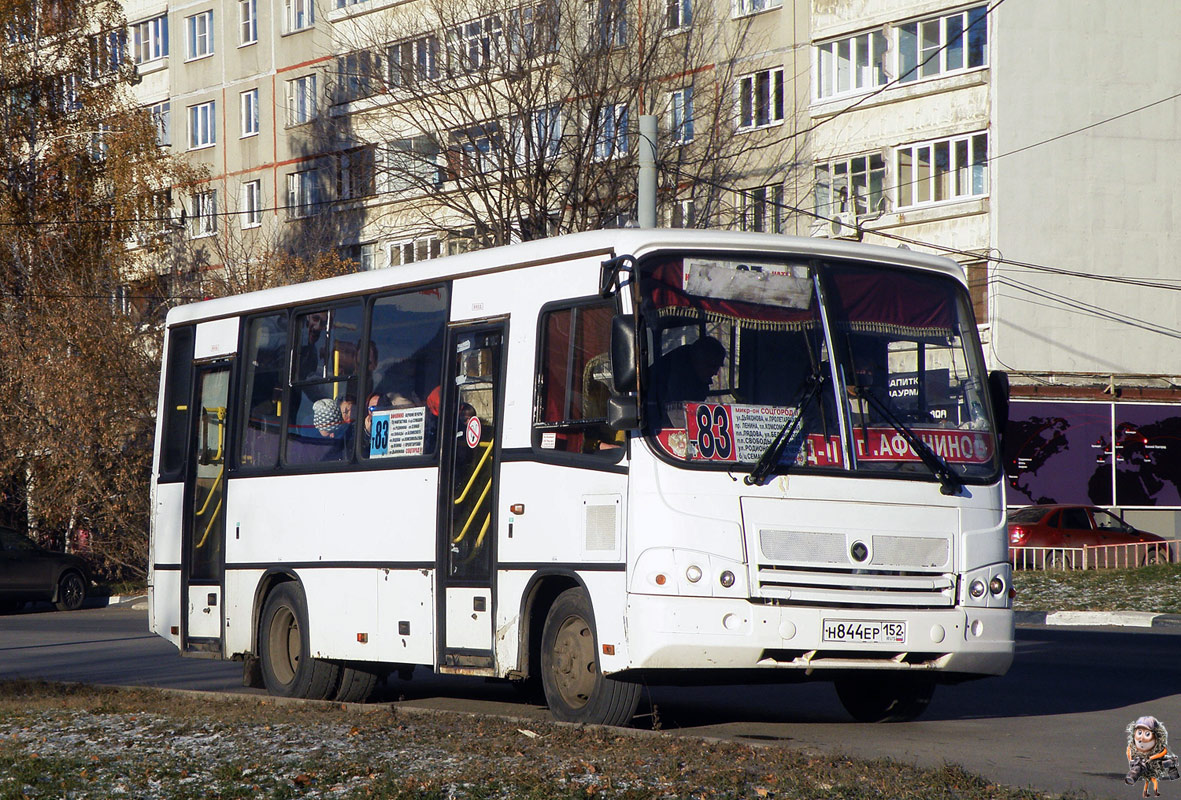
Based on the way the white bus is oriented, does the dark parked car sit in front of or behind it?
behind

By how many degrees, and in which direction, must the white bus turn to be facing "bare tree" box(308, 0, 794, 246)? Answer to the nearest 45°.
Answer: approximately 135° to its left

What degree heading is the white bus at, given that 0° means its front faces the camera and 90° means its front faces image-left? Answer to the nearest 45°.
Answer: approximately 315°

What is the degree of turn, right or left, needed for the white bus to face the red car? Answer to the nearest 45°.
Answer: approximately 135° to its left
